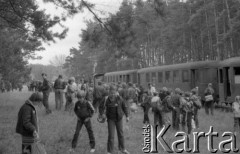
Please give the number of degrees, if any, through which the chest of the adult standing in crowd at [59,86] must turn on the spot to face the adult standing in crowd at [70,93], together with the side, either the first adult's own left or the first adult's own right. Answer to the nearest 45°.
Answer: approximately 135° to the first adult's own right

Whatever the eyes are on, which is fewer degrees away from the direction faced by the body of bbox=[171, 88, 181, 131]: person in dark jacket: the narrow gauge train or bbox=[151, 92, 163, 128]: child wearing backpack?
the narrow gauge train

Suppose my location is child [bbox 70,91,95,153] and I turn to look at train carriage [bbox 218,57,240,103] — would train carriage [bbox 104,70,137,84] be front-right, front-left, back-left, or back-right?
front-left

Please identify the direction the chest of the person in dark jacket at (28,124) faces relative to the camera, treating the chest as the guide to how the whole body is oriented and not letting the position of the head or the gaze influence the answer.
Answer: to the viewer's right

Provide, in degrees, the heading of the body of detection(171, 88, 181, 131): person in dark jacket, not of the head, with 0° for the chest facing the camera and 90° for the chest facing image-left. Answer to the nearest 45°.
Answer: approximately 180°

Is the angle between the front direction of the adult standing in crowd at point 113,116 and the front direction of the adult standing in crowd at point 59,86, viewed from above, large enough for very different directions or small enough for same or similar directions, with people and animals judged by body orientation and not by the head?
very different directions

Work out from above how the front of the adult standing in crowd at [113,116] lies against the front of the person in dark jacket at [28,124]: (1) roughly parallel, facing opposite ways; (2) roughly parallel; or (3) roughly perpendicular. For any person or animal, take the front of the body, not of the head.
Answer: roughly perpendicular

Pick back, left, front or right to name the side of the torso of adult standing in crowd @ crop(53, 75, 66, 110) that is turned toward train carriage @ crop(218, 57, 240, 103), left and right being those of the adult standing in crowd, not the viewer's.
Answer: right
